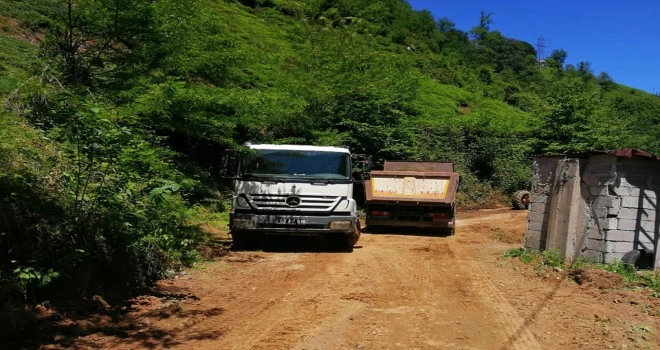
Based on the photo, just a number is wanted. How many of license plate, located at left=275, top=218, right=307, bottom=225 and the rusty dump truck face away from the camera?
1

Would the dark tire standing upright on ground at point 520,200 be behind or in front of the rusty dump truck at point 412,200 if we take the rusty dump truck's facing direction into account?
in front

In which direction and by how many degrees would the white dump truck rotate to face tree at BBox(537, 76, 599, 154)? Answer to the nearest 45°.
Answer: approximately 135° to its left

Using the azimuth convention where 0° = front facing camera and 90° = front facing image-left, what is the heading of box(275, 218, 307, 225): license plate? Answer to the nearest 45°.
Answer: approximately 0°

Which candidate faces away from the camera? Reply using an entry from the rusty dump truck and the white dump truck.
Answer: the rusty dump truck

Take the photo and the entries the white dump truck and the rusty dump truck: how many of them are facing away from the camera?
1

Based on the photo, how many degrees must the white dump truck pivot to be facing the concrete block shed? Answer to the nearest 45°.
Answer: approximately 90° to its left

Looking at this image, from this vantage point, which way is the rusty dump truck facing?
away from the camera

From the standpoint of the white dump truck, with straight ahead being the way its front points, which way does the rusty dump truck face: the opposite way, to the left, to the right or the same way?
the opposite way

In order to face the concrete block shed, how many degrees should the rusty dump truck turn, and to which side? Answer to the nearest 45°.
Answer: approximately 135° to its right

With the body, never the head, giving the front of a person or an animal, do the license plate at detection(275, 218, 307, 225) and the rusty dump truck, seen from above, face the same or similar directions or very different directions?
very different directions

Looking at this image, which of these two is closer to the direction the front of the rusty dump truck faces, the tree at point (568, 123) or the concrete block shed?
the tree

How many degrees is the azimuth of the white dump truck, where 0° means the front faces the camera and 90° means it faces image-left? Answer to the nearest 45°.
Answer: approximately 0°
